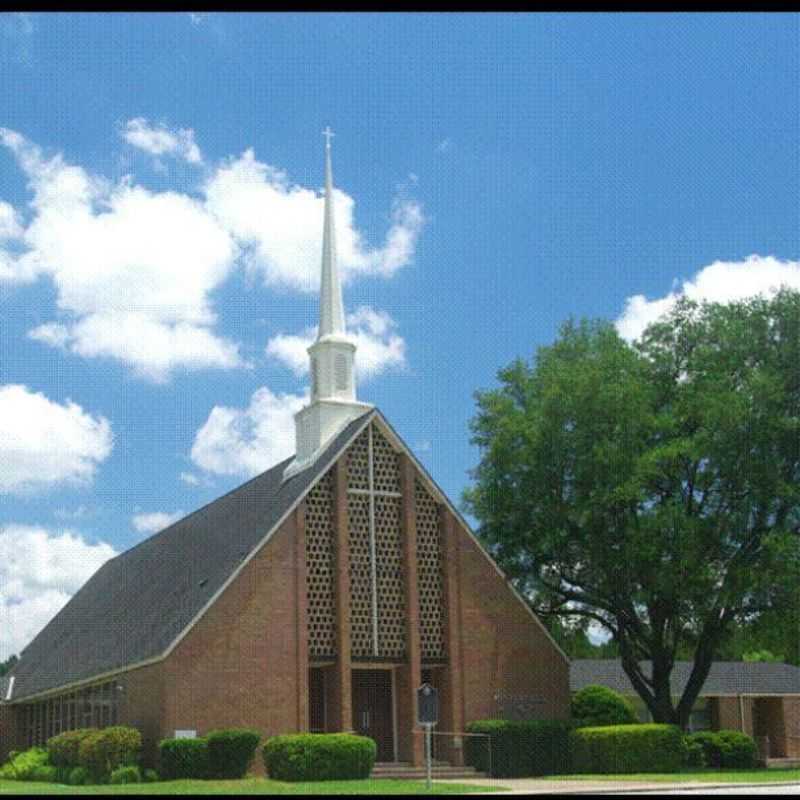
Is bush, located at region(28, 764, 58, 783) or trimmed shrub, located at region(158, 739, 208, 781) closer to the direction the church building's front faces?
the trimmed shrub

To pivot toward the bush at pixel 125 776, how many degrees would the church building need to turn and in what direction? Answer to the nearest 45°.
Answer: approximately 90° to its right

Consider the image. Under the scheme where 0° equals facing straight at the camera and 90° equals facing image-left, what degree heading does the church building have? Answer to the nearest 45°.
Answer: approximately 315°

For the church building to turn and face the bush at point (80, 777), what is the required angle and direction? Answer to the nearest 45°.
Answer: approximately 90° to its right

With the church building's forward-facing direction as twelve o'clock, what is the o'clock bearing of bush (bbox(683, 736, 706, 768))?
The bush is roughly at 10 o'clock from the church building.

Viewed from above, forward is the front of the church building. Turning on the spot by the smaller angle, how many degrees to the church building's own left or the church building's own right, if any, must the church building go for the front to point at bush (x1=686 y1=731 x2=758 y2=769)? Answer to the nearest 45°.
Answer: approximately 45° to the church building's own left

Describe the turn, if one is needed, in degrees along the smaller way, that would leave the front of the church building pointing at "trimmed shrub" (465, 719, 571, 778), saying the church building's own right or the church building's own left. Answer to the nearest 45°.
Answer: approximately 45° to the church building's own left
